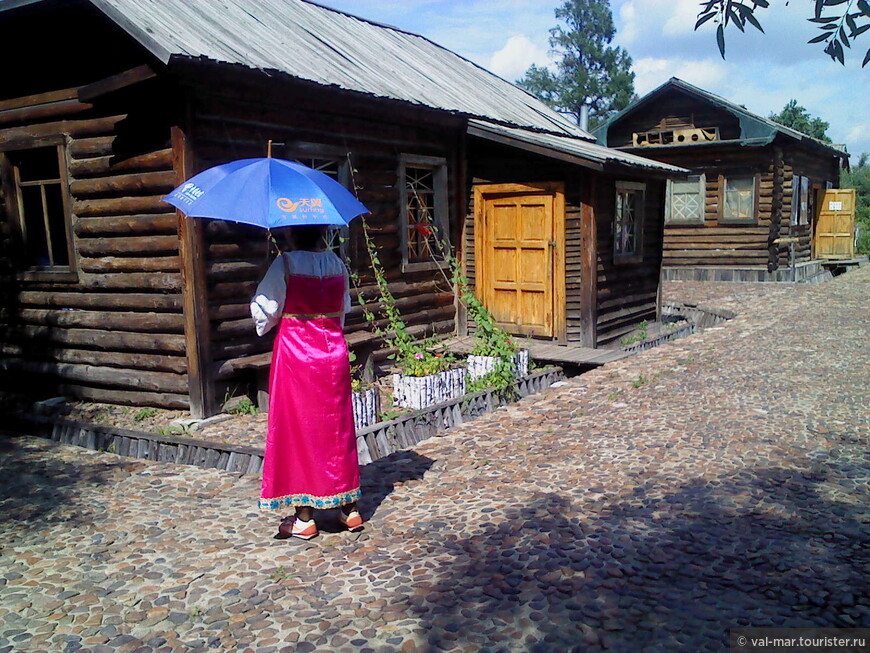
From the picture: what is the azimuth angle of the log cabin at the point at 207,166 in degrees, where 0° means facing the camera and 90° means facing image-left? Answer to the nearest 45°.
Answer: approximately 315°

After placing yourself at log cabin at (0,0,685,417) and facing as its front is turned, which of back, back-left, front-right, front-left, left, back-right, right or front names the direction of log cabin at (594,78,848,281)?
left

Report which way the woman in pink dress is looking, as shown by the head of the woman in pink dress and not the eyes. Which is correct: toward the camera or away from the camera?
away from the camera

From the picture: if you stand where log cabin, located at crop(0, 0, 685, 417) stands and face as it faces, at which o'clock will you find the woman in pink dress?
The woman in pink dress is roughly at 1 o'clock from the log cabin.

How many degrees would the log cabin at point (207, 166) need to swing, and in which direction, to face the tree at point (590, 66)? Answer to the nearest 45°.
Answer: approximately 90° to its left

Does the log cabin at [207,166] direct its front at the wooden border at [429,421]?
yes

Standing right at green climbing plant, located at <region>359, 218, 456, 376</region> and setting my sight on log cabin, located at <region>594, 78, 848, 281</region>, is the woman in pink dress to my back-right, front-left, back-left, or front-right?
back-right

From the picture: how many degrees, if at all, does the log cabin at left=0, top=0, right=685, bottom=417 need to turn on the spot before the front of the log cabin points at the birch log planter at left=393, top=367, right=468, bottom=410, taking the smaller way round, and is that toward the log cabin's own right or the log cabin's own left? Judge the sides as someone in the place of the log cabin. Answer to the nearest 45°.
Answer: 0° — it already faces it

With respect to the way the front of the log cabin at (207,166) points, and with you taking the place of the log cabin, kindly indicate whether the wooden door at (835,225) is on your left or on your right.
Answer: on your left
